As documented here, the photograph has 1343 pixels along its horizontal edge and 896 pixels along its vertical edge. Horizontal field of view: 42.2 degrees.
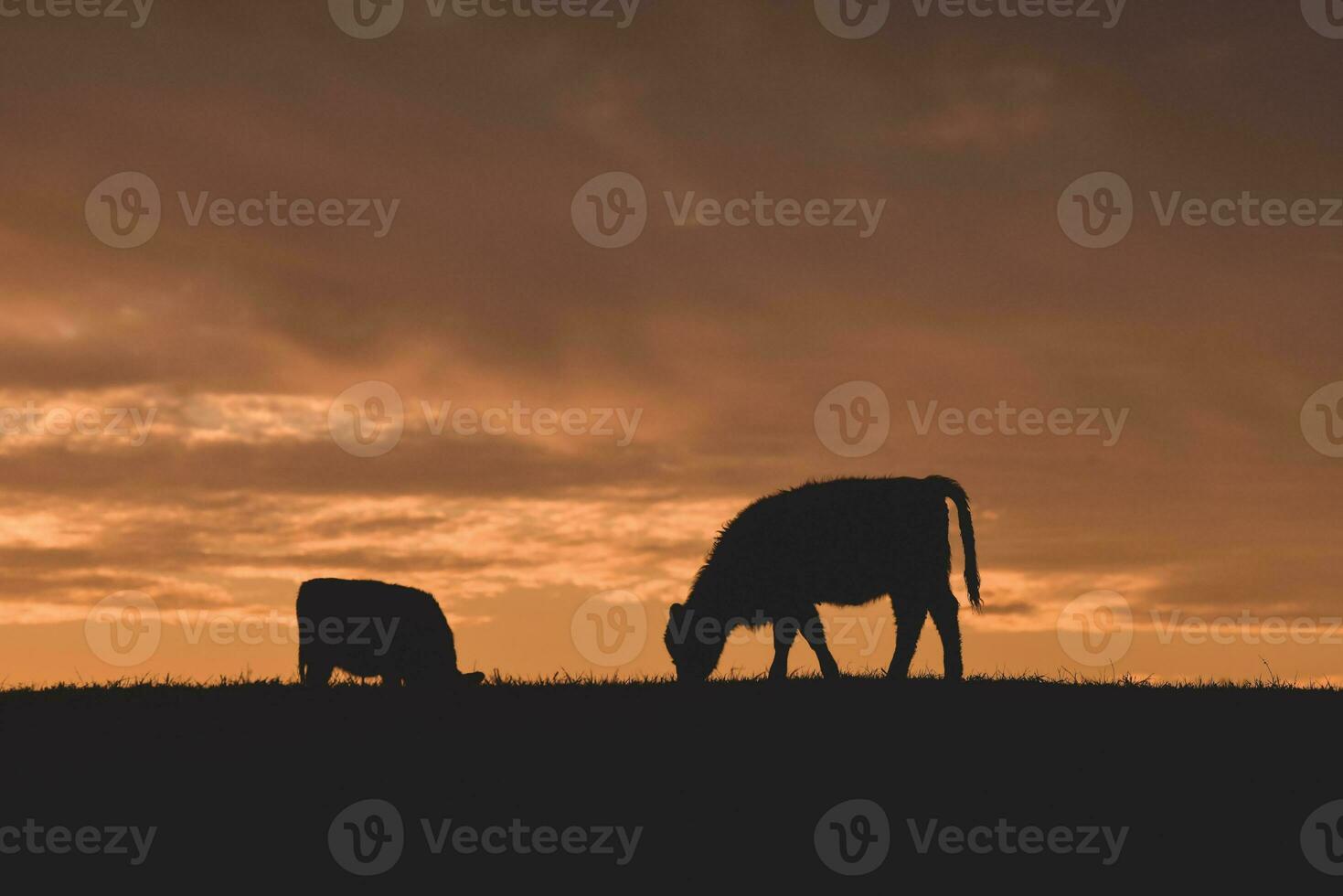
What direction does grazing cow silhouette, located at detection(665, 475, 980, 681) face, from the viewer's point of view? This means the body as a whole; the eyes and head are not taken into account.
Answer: to the viewer's left

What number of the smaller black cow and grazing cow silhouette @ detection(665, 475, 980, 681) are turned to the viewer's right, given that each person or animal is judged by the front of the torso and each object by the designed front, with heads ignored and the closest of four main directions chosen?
1

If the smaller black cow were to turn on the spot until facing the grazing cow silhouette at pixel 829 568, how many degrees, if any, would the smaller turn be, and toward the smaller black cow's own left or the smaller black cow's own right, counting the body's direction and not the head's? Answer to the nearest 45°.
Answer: approximately 45° to the smaller black cow's own right

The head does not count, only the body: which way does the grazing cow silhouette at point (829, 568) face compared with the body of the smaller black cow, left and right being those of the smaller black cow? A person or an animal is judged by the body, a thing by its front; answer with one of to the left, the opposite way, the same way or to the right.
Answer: the opposite way

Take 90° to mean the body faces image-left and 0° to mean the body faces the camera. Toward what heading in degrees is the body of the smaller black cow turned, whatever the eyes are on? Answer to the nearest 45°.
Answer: approximately 270°
